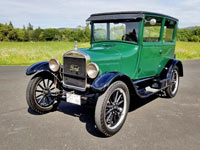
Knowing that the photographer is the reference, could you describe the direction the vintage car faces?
facing the viewer and to the left of the viewer
